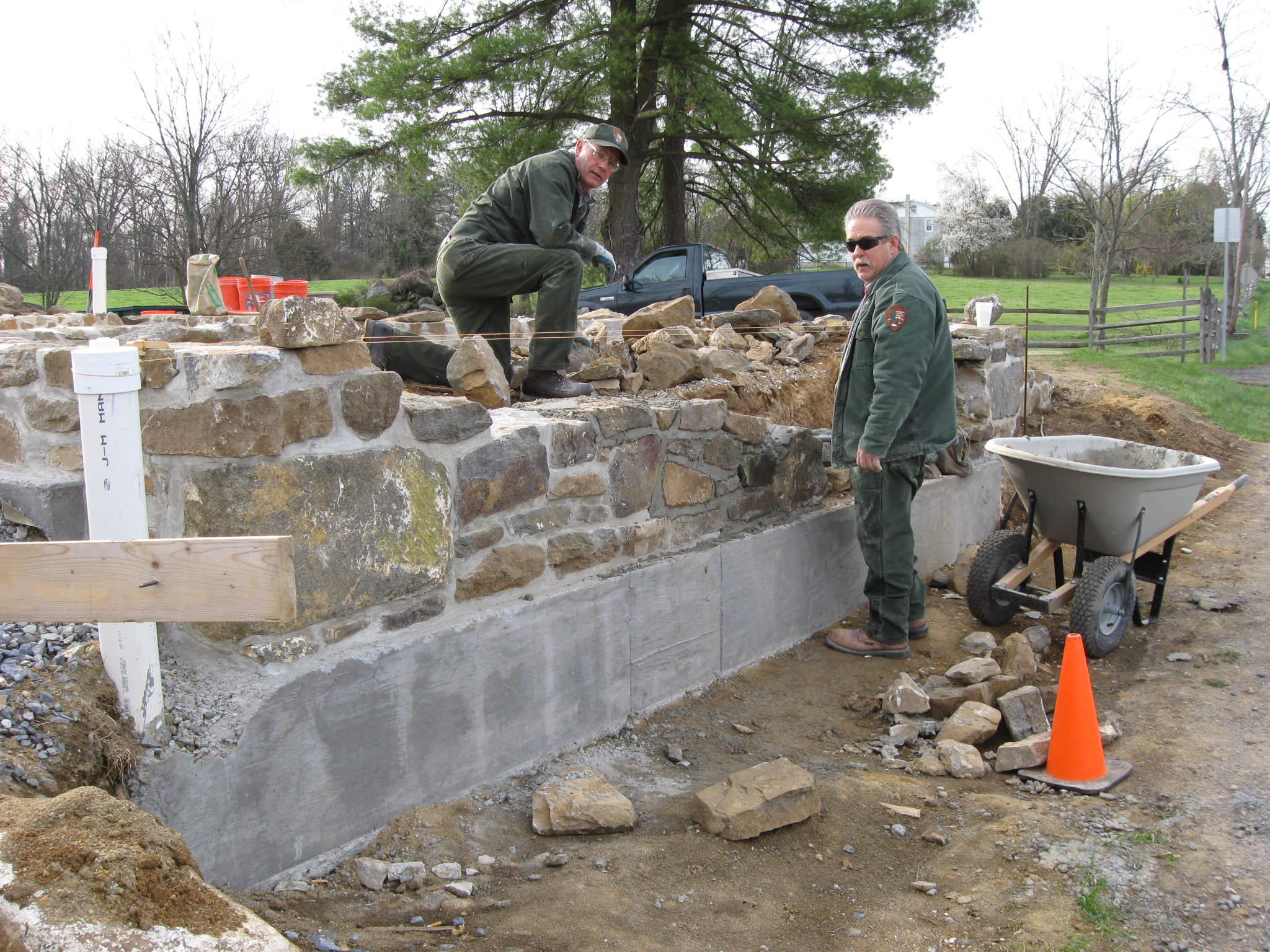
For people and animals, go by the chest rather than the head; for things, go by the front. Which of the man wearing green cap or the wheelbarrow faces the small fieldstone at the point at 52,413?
the wheelbarrow

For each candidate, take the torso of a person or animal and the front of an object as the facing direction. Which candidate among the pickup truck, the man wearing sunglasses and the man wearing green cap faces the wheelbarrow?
the man wearing green cap

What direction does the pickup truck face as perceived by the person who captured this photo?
facing to the left of the viewer

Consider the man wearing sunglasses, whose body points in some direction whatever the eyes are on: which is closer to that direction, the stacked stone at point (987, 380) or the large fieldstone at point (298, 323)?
the large fieldstone

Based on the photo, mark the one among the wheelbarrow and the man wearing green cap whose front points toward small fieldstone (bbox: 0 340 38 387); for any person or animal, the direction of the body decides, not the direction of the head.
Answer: the wheelbarrow

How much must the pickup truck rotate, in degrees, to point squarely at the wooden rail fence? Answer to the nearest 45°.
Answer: approximately 135° to its right

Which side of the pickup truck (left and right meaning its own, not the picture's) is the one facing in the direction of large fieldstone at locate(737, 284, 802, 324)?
left

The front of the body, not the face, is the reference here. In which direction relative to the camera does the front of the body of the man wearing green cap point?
to the viewer's right

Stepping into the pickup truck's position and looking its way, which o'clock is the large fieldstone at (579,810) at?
The large fieldstone is roughly at 9 o'clock from the pickup truck.

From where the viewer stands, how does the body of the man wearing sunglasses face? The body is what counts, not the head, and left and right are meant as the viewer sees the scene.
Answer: facing to the left of the viewer

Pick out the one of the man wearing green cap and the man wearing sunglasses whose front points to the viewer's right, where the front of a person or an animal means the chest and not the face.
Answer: the man wearing green cap
